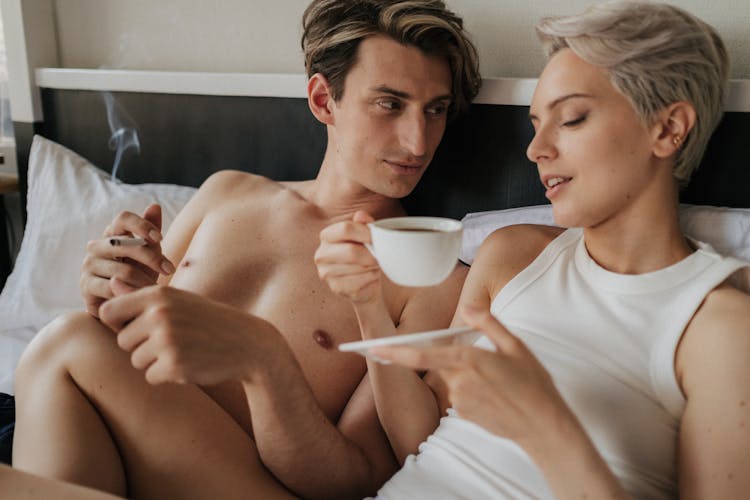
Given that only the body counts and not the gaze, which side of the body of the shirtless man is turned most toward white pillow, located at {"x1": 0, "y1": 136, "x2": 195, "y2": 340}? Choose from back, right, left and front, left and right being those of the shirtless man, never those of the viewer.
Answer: right
